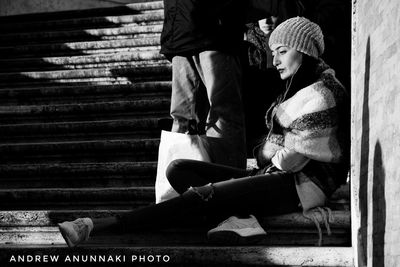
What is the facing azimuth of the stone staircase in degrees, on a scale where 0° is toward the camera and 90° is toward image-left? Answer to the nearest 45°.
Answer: approximately 0°

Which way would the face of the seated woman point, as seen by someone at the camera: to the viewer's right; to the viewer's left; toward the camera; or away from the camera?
to the viewer's left

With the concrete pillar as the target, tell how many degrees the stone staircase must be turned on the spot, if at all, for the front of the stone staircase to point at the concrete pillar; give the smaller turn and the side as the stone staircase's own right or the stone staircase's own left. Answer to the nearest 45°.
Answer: approximately 45° to the stone staircase's own left

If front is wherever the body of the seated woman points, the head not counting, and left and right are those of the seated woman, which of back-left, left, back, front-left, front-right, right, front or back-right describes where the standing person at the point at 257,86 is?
right

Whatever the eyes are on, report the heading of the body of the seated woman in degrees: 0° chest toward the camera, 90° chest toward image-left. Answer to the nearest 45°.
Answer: approximately 90°
